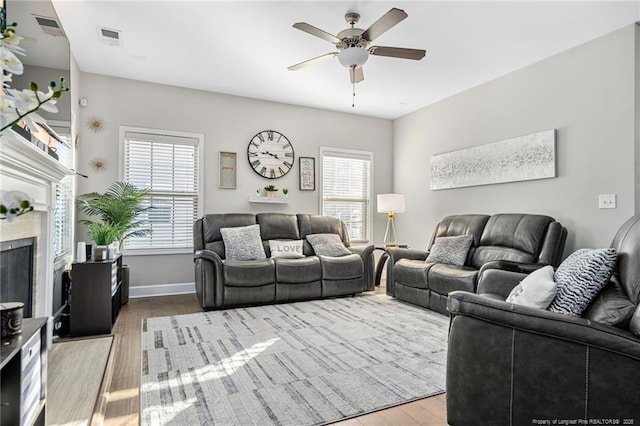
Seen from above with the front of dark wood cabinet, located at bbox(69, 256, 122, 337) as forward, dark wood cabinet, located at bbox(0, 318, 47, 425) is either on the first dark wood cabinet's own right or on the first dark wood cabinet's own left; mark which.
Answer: on the first dark wood cabinet's own right

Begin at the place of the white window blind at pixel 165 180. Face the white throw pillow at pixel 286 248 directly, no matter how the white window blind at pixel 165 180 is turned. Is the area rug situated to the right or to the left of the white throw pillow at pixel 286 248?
right

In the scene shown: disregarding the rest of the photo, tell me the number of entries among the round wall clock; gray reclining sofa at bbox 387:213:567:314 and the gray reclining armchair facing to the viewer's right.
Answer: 0

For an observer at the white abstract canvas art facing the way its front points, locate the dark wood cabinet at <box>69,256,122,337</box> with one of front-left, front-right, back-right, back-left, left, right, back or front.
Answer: front

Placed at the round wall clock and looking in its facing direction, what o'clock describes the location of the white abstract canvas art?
The white abstract canvas art is roughly at 10 o'clock from the round wall clock.

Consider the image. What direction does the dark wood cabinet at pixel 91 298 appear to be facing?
to the viewer's right

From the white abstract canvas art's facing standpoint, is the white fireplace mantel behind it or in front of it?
in front

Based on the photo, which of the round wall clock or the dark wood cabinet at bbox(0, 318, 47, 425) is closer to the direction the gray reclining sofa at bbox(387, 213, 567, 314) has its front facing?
the dark wood cabinet

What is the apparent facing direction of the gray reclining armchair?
to the viewer's left

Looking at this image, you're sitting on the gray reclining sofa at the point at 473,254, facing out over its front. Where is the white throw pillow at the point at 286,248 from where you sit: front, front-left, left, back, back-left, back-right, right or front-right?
front-right

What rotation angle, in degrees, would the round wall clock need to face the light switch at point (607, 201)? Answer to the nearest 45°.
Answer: approximately 45° to its left

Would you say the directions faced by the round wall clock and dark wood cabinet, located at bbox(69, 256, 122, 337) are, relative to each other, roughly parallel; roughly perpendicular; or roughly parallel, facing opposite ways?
roughly perpendicular

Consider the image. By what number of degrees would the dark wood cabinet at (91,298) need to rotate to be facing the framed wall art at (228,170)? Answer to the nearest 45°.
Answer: approximately 45° to its left

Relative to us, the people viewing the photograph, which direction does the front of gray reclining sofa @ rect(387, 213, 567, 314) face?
facing the viewer and to the left of the viewer

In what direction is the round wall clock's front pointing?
toward the camera

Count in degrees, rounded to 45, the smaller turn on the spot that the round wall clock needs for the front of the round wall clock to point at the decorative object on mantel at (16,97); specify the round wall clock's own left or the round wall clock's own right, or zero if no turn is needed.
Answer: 0° — it already faces it
